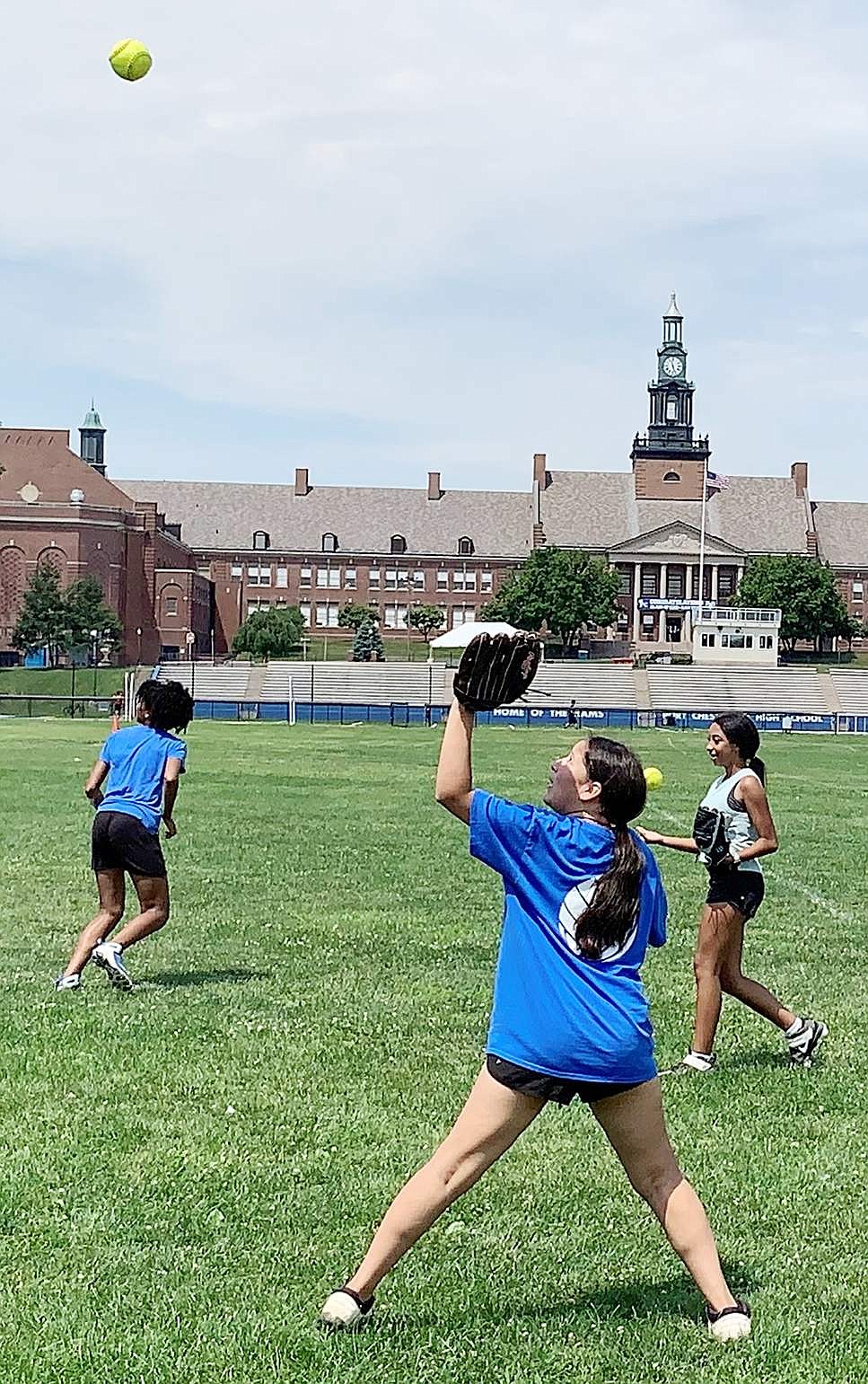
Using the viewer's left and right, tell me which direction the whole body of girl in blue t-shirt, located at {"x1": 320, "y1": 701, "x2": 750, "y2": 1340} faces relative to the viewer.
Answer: facing away from the viewer and to the left of the viewer

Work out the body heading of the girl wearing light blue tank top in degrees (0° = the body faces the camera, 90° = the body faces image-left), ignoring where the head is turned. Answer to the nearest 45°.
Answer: approximately 90°

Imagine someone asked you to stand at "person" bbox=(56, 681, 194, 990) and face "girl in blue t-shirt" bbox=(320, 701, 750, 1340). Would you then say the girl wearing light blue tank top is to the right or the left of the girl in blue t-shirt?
left

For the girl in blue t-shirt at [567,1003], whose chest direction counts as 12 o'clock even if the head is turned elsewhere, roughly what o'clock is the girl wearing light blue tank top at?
The girl wearing light blue tank top is roughly at 2 o'clock from the girl in blue t-shirt.
